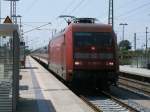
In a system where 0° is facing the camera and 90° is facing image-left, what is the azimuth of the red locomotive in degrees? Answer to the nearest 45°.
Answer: approximately 0°

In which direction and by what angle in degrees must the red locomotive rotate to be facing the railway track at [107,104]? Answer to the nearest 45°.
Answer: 0° — it already faces it
